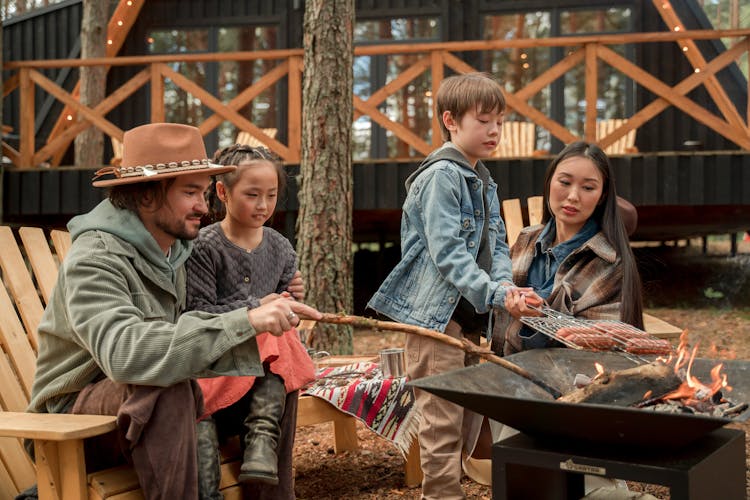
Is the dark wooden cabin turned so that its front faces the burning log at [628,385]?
yes

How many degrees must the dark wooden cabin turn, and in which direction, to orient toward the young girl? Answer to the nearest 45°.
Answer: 0° — it already faces them

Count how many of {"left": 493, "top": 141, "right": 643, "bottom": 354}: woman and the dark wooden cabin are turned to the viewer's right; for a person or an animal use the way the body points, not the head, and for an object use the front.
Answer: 0

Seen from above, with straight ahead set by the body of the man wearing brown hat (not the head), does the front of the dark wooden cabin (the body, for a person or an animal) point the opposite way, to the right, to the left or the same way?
to the right

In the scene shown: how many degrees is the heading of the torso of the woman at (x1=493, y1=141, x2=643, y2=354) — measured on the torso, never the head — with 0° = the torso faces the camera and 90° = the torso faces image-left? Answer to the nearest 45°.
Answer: approximately 45°

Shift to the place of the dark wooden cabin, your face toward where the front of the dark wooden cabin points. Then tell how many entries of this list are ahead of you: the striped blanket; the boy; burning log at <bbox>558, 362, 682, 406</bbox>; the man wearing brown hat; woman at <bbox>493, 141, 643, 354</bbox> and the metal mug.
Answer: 6

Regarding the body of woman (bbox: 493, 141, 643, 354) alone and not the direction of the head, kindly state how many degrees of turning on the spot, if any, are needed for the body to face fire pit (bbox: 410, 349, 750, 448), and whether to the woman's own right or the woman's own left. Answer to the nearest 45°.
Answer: approximately 45° to the woman's own left

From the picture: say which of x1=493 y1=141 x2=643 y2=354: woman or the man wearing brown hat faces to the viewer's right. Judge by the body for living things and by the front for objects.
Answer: the man wearing brown hat

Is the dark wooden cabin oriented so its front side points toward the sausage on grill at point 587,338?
yes

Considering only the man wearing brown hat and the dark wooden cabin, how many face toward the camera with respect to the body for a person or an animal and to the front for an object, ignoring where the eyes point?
1

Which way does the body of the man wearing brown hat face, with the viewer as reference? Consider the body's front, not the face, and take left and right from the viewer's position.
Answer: facing to the right of the viewer

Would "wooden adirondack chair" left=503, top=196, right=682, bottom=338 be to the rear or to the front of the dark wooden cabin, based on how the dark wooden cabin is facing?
to the front

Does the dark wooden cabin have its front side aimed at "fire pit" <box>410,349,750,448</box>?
yes

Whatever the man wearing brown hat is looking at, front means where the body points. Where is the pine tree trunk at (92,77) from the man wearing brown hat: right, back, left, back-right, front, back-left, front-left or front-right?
left
